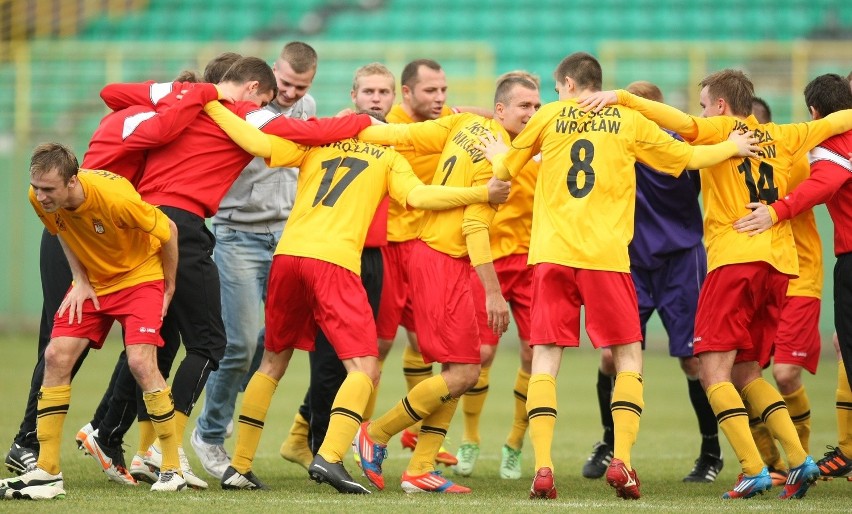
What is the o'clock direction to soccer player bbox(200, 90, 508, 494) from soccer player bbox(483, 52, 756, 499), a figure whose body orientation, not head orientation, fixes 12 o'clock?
soccer player bbox(200, 90, 508, 494) is roughly at 9 o'clock from soccer player bbox(483, 52, 756, 499).

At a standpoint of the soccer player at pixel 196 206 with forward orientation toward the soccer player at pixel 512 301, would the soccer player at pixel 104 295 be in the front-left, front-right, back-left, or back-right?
back-right

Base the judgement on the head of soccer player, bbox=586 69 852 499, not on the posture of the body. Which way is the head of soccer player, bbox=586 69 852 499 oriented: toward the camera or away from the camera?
away from the camera

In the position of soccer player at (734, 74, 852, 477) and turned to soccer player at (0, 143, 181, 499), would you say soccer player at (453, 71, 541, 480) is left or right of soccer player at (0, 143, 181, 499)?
right

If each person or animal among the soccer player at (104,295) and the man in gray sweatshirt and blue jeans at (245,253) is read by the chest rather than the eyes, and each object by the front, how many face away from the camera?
0

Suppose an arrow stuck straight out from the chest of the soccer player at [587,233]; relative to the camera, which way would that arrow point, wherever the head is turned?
away from the camera

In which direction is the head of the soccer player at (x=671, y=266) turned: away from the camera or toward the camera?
away from the camera

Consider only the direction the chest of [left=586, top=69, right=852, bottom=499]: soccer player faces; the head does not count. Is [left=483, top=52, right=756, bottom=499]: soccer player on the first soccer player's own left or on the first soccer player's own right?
on the first soccer player's own left

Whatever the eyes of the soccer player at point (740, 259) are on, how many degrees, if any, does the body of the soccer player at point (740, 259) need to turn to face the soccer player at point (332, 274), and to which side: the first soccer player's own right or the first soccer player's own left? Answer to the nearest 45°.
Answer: approximately 45° to the first soccer player's own left

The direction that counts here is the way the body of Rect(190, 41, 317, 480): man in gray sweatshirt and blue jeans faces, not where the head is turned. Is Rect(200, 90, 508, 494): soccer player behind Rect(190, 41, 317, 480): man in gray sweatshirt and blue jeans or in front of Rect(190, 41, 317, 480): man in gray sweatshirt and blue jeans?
in front

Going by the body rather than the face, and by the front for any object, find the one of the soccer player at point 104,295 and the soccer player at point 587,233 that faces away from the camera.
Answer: the soccer player at point 587,233

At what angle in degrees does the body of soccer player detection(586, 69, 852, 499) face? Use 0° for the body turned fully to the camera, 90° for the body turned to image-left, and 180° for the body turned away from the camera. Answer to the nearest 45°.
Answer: approximately 135°

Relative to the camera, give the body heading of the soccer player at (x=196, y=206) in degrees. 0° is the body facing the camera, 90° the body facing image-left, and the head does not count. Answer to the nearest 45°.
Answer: approximately 225°
